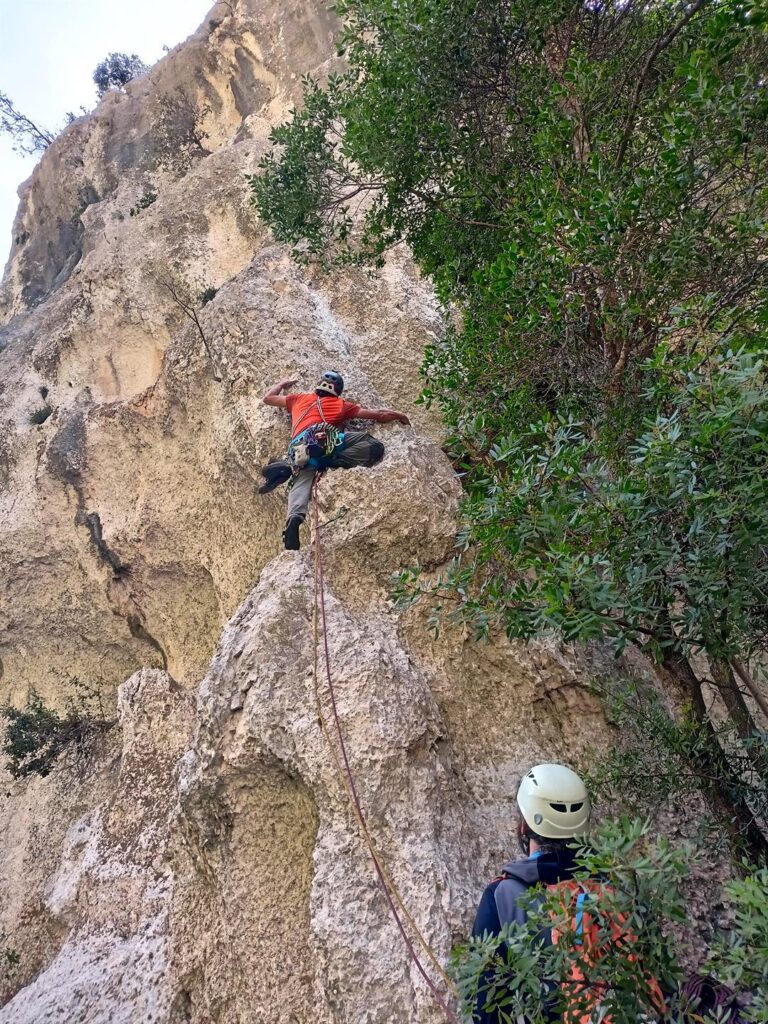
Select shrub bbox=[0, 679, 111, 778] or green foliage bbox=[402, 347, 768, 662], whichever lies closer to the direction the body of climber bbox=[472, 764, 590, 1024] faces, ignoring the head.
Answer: the shrub

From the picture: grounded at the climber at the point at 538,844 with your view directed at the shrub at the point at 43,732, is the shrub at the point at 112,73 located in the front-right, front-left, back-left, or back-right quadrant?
front-right

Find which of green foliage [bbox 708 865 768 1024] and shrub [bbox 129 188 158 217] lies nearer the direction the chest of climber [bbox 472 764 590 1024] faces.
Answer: the shrub

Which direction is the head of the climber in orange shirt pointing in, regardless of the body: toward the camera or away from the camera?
away from the camera

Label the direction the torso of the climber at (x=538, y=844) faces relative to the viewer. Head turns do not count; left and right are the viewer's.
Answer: facing away from the viewer and to the left of the viewer
